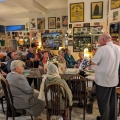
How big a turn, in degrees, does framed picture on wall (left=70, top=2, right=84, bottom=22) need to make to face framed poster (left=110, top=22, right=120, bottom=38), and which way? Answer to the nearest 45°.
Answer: approximately 45° to its left

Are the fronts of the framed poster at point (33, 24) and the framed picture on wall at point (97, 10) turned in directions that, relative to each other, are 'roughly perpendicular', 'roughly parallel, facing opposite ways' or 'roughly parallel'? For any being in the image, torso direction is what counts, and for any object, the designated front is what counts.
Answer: roughly parallel

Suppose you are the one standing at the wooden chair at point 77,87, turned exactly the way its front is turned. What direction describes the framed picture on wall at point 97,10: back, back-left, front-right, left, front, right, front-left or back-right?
front

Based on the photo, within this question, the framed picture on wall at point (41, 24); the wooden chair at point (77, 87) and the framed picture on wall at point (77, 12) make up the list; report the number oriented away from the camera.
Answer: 1

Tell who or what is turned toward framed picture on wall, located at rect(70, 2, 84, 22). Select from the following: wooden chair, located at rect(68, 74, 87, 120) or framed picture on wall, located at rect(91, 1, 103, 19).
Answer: the wooden chair

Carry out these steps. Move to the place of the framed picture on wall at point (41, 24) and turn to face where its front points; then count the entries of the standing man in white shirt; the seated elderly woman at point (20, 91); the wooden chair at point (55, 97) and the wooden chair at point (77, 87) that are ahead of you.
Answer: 4

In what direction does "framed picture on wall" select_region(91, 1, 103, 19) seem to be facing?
toward the camera

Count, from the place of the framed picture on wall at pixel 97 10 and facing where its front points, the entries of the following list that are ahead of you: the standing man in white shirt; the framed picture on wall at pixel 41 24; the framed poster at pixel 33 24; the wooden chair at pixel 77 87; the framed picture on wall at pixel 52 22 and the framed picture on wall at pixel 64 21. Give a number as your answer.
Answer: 2

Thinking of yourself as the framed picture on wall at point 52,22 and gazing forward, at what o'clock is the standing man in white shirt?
The standing man in white shirt is roughly at 12 o'clock from the framed picture on wall.

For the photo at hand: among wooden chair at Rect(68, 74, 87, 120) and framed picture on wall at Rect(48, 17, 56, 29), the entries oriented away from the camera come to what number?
1

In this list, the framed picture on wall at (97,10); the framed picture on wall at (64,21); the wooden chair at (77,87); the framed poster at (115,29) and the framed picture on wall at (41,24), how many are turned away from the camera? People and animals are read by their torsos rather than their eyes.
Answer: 1

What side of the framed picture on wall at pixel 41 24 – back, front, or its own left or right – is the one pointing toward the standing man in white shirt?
front

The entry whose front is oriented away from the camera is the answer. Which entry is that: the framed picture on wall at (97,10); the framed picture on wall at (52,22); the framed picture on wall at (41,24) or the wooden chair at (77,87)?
the wooden chair

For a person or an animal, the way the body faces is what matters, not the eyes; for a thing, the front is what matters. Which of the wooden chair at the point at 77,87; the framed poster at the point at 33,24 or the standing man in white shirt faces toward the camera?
the framed poster

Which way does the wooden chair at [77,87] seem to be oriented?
away from the camera

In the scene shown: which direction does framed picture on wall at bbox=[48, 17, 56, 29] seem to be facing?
toward the camera

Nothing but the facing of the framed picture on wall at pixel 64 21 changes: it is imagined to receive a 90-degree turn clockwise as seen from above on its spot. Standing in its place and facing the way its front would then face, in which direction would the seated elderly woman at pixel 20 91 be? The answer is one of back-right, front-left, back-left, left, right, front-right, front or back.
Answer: left

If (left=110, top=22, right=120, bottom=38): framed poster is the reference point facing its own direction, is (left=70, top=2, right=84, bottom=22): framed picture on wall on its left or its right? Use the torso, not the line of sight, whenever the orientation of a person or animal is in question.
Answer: on its right
